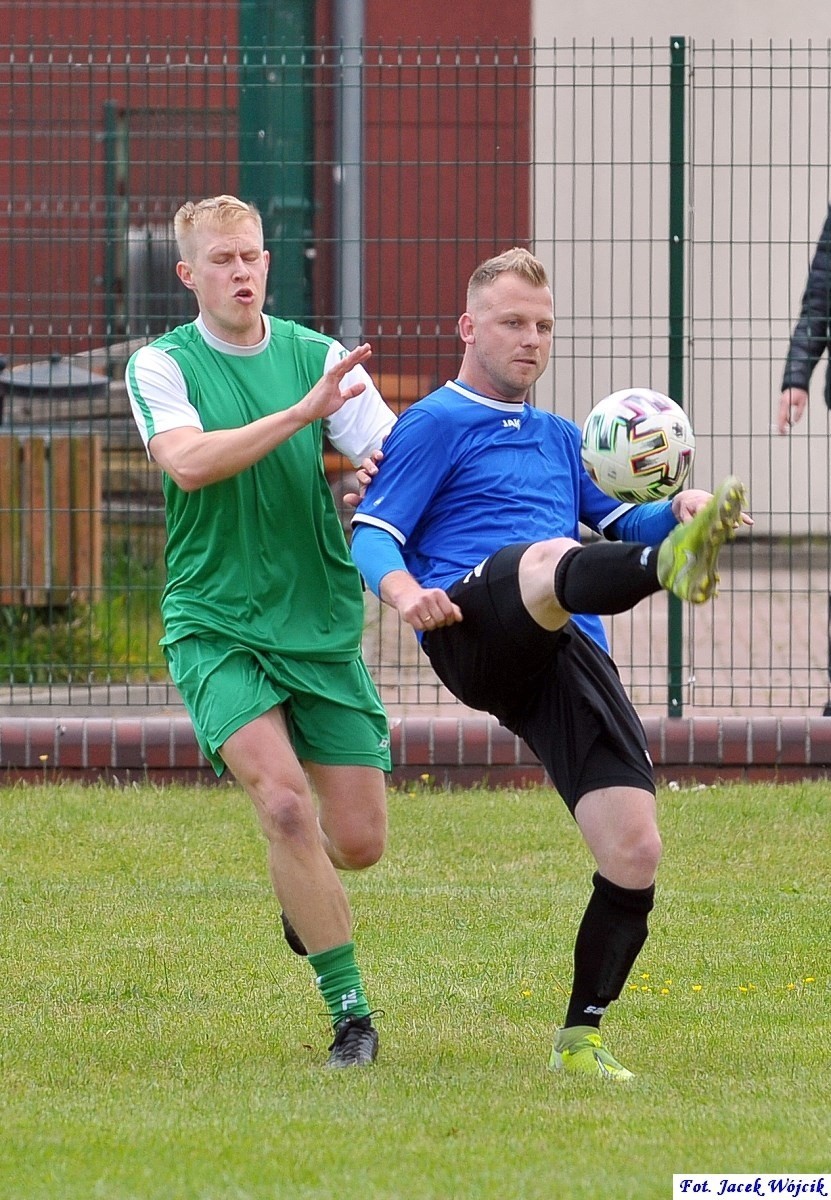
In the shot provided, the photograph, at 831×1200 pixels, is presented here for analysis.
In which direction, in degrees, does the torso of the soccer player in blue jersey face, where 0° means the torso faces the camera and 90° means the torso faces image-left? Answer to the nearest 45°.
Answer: approximately 315°

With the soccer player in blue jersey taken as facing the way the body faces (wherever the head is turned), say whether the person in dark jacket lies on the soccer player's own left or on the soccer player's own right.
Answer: on the soccer player's own left

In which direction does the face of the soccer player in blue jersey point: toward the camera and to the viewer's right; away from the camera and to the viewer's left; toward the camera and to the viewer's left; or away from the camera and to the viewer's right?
toward the camera and to the viewer's right
